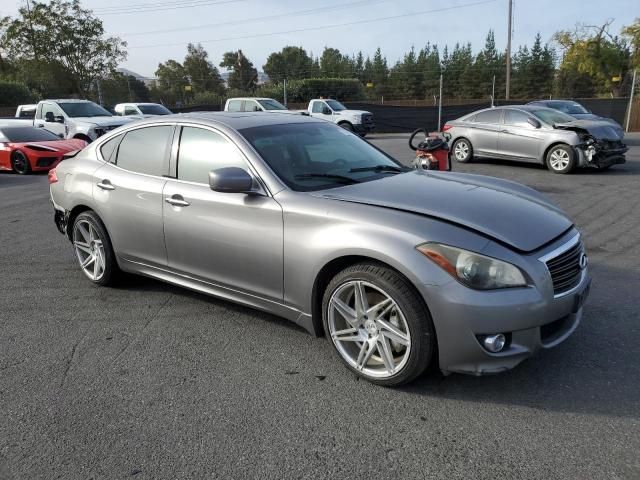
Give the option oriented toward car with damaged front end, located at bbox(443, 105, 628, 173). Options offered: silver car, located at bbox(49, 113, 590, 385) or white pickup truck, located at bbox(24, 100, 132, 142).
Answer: the white pickup truck

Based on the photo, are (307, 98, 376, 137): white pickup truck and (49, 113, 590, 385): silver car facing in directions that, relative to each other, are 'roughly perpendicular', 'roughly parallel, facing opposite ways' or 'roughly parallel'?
roughly parallel

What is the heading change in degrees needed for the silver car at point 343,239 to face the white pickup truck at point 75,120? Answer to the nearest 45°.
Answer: approximately 180°

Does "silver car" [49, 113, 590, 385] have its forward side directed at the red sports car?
no

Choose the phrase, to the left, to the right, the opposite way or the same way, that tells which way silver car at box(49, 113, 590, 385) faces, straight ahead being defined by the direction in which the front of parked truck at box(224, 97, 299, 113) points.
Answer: the same way

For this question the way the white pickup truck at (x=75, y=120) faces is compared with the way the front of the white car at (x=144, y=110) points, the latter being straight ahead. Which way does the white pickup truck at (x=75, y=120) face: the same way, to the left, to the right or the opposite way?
the same way

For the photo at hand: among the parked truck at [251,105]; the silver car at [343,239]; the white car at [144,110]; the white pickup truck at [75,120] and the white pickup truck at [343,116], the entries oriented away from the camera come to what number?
0

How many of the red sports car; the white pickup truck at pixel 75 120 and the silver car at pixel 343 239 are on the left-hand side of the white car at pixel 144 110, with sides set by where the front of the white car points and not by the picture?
0

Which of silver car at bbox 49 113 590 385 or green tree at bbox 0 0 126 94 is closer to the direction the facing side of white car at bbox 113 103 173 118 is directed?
the silver car

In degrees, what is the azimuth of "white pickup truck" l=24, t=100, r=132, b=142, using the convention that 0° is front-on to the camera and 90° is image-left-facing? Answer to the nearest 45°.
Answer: approximately 315°

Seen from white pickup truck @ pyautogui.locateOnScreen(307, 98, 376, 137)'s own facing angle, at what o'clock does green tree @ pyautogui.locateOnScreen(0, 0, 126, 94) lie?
The green tree is roughly at 6 o'clock from the white pickup truck.

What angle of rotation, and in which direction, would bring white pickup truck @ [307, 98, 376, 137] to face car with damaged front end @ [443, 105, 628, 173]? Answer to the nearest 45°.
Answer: approximately 45° to its right

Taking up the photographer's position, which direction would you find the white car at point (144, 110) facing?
facing the viewer and to the right of the viewer

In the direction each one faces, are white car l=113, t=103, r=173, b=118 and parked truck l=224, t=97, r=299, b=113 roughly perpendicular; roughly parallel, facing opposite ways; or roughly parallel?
roughly parallel

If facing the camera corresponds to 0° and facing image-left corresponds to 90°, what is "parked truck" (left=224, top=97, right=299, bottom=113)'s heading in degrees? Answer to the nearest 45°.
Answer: approximately 315°

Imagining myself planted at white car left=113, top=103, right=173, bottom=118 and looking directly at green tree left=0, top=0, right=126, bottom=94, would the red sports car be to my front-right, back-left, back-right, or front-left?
back-left

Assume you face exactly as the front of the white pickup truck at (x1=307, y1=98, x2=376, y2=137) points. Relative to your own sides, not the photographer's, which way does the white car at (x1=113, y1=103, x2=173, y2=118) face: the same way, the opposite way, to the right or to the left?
the same way
